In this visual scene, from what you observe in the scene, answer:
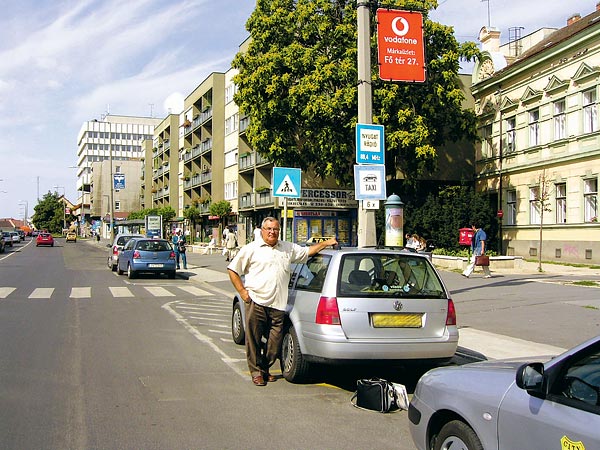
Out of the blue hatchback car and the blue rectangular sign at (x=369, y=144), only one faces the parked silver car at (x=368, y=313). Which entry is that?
the blue rectangular sign

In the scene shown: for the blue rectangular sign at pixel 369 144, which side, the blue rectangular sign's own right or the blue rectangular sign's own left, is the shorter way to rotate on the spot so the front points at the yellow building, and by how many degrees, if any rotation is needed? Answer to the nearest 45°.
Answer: approximately 135° to the blue rectangular sign's own left

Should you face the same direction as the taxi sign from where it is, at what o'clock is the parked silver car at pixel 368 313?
The parked silver car is roughly at 12 o'clock from the taxi sign.

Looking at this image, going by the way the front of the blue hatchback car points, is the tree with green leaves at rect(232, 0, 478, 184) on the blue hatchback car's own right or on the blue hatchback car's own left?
on the blue hatchback car's own right

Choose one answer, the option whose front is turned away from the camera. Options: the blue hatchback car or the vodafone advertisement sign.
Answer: the blue hatchback car

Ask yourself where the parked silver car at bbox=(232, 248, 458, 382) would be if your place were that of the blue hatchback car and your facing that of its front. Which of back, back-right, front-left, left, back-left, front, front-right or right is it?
back

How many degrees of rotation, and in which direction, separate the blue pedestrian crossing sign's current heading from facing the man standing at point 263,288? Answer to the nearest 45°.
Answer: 0° — it already faces them

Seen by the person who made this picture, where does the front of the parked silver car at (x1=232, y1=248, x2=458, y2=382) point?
facing away from the viewer and to the left of the viewer

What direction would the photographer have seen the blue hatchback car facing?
facing away from the viewer

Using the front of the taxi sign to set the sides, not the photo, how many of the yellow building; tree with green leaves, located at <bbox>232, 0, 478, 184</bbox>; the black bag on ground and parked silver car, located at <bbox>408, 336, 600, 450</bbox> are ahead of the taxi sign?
2

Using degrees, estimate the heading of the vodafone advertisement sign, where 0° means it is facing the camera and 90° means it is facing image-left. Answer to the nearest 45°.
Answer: approximately 0°
